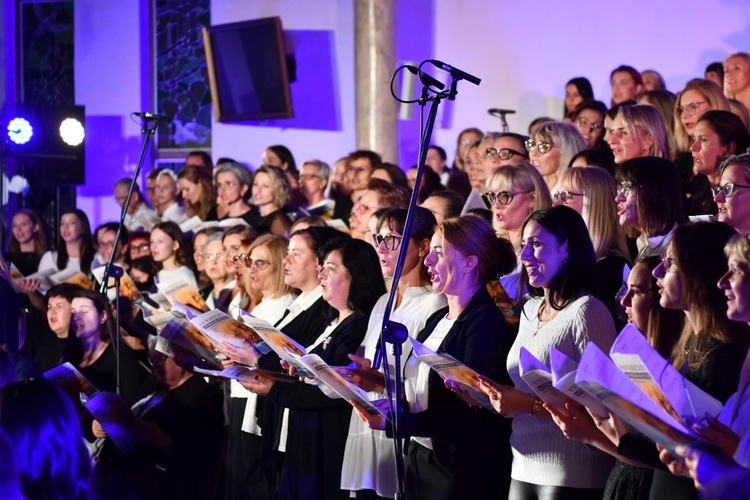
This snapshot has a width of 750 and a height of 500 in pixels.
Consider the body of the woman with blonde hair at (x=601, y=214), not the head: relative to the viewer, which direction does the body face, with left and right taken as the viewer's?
facing to the left of the viewer

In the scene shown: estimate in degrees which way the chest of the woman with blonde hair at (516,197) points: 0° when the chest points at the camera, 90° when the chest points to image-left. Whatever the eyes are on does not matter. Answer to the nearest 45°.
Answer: approximately 45°

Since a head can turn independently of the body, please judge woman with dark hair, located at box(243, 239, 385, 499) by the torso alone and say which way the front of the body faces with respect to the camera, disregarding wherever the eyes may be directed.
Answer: to the viewer's left

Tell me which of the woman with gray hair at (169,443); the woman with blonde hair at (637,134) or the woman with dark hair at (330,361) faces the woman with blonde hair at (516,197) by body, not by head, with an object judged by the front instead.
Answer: the woman with blonde hair at (637,134)

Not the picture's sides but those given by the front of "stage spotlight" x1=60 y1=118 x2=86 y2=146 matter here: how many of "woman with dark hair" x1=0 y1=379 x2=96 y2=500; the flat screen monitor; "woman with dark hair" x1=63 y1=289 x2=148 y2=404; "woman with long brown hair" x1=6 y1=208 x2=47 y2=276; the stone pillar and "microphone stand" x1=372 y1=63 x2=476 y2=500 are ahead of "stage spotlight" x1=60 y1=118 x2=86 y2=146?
4

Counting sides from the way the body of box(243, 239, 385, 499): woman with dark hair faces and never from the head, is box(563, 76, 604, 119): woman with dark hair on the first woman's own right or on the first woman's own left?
on the first woman's own right

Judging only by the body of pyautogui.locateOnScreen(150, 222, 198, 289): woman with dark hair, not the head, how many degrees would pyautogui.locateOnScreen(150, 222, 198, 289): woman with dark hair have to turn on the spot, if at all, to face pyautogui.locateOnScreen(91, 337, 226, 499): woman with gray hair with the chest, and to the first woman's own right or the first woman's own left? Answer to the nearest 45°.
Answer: approximately 45° to the first woman's own left

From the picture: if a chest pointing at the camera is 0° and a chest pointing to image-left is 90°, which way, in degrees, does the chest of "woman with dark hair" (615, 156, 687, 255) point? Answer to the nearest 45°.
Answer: approximately 90°

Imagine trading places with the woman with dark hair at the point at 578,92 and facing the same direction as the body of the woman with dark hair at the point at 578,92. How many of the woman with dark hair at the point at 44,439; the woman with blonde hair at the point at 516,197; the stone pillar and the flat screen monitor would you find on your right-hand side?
2

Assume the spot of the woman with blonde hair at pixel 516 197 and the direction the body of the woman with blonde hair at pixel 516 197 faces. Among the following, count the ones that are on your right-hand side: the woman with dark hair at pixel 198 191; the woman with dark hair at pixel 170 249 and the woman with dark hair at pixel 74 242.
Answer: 3

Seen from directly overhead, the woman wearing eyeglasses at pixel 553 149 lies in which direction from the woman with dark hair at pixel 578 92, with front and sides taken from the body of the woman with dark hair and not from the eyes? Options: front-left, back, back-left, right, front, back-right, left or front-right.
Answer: front-left
